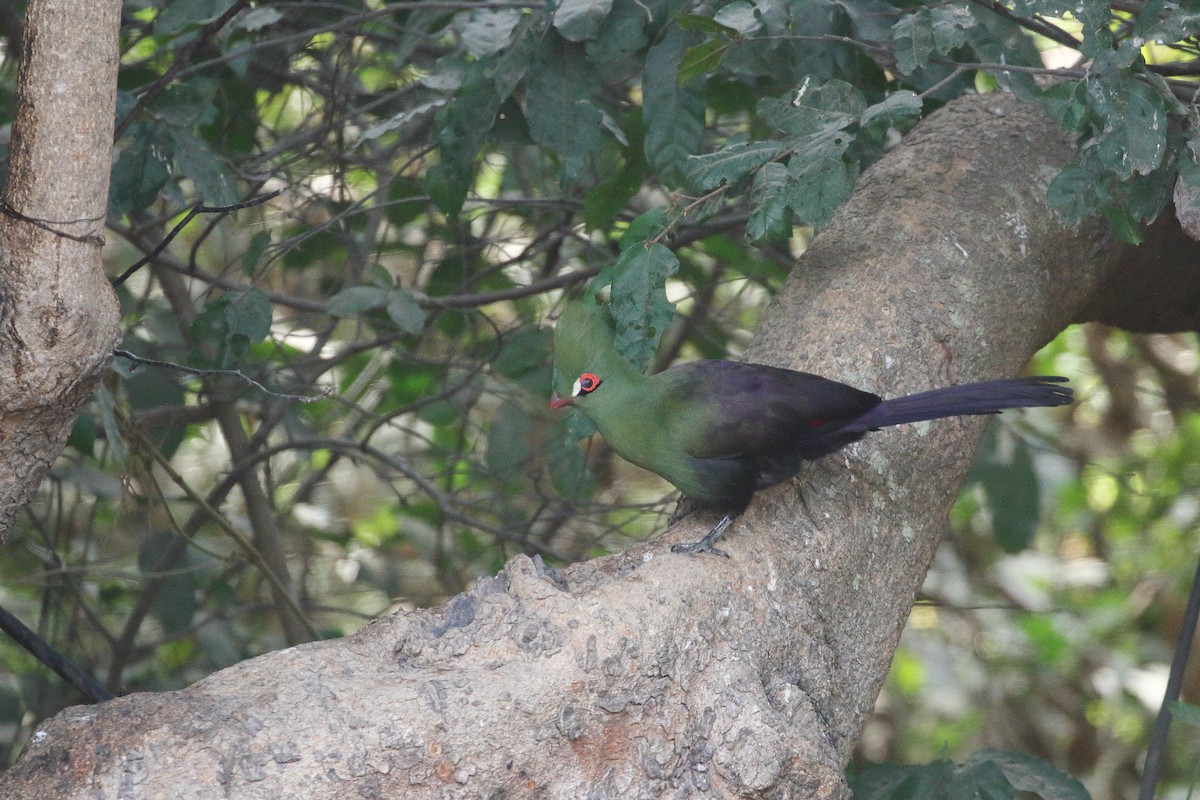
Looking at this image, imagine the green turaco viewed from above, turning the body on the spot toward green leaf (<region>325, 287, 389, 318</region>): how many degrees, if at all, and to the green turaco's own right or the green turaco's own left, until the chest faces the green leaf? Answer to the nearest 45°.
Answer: approximately 45° to the green turaco's own right

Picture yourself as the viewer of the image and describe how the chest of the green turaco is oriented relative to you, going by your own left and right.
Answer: facing to the left of the viewer
